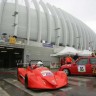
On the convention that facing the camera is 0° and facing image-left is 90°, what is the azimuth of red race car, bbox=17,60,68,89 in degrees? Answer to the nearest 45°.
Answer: approximately 315°
